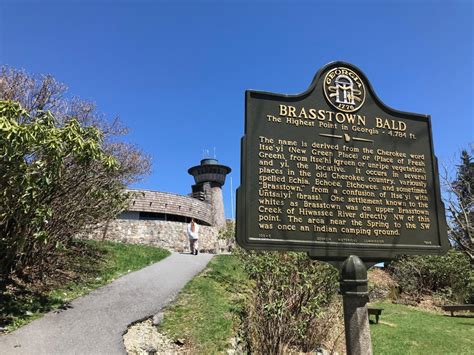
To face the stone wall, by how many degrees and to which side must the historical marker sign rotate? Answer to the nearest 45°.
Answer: approximately 135° to its right

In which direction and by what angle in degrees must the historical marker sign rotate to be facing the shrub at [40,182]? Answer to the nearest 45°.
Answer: approximately 135° to its right

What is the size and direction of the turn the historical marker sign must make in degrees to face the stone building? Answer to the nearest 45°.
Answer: approximately 135° to its right

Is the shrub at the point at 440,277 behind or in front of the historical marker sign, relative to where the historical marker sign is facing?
behind

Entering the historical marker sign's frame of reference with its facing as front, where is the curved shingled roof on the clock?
The curved shingled roof is roughly at 5 o'clock from the historical marker sign.

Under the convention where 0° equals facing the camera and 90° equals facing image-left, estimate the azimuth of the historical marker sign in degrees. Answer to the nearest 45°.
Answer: approximately 0°
